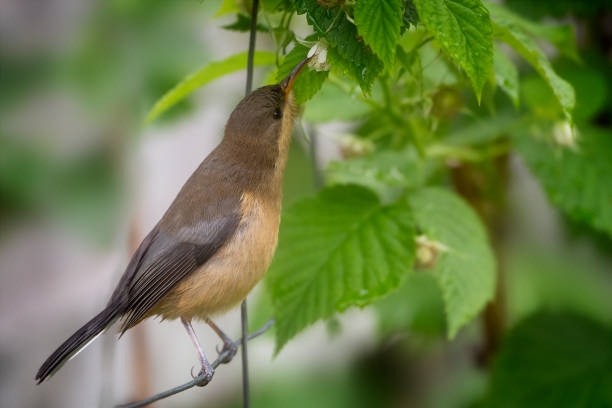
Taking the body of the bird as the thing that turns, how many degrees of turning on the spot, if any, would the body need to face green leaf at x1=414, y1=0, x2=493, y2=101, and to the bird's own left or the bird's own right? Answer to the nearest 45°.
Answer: approximately 45° to the bird's own right

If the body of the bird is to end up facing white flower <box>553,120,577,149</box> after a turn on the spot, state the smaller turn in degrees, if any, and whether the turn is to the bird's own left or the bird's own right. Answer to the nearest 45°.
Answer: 0° — it already faces it

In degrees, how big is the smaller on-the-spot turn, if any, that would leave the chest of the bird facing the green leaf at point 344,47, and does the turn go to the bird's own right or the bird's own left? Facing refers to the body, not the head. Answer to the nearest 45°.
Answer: approximately 45° to the bird's own right

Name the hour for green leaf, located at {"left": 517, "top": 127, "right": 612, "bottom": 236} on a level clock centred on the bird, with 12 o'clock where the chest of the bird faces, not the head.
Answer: The green leaf is roughly at 12 o'clock from the bird.

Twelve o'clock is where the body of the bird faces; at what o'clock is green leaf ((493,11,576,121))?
The green leaf is roughly at 1 o'clock from the bird.

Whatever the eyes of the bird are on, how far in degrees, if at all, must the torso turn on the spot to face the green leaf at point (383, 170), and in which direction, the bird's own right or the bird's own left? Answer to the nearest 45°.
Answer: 0° — it already faces it

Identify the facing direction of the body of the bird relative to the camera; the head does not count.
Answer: to the viewer's right
